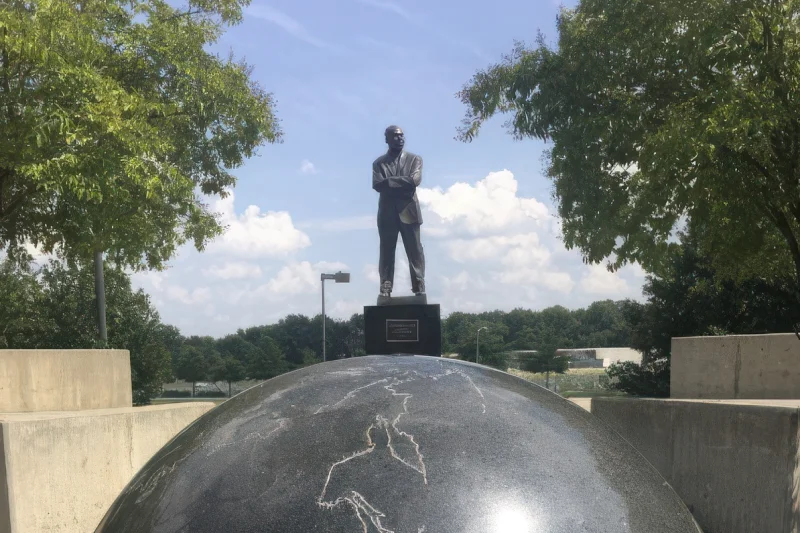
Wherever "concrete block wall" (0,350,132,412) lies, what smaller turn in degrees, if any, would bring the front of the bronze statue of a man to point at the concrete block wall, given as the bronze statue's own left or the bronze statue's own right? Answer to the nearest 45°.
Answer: approximately 45° to the bronze statue's own right

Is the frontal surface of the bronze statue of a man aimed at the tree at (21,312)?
no

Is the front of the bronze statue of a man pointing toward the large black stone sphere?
yes

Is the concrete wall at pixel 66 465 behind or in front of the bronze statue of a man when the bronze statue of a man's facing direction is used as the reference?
in front

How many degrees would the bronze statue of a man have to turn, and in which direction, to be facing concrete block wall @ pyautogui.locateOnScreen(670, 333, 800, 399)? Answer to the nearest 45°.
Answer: approximately 45° to its left

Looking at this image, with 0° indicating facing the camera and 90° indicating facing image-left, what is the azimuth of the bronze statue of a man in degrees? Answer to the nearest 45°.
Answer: approximately 0°

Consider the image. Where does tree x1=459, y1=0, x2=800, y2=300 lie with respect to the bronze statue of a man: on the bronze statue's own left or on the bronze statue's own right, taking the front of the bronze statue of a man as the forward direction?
on the bronze statue's own left

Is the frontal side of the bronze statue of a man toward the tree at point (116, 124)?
no

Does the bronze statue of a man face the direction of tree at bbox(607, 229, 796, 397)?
no
